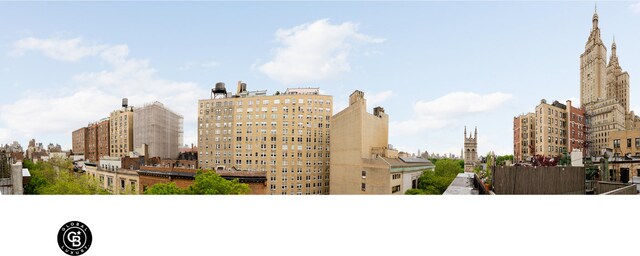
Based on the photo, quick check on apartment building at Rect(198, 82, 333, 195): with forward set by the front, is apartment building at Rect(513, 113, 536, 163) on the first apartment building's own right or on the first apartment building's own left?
on the first apartment building's own left

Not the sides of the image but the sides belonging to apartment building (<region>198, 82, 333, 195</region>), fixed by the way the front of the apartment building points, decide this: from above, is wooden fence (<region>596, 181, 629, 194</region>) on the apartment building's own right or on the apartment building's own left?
on the apartment building's own left

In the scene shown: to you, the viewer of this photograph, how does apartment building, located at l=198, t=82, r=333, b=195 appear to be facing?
facing the viewer
